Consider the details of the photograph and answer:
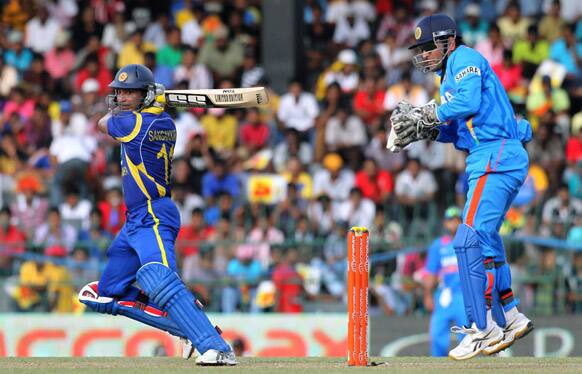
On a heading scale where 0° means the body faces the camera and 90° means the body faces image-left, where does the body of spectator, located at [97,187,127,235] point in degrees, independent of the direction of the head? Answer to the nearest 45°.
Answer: approximately 0°

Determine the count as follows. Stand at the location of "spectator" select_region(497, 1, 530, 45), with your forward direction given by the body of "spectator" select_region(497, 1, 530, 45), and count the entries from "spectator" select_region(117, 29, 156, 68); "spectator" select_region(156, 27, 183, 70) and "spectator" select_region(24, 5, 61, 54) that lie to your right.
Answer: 3

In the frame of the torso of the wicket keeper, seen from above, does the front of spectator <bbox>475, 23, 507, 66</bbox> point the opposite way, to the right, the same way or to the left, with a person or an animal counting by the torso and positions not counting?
to the left

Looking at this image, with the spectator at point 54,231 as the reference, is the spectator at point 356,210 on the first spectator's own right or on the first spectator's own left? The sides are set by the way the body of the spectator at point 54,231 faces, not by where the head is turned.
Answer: on the first spectator's own left

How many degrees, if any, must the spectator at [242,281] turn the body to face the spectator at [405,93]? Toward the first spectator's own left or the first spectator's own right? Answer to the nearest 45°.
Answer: approximately 135° to the first spectator's own left

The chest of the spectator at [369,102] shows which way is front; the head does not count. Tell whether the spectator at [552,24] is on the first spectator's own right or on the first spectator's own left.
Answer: on the first spectator's own left

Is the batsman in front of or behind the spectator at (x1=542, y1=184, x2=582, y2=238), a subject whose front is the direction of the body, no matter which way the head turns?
in front
